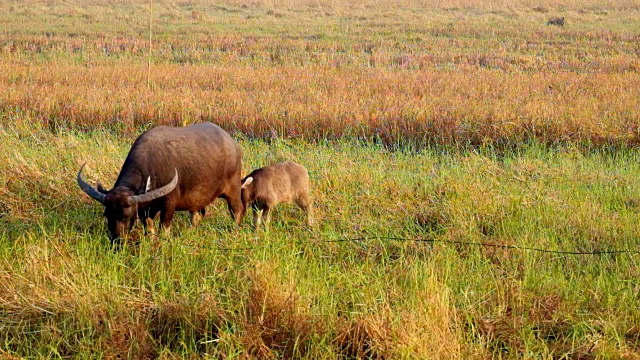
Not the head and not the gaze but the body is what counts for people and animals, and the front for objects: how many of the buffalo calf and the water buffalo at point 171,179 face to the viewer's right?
0

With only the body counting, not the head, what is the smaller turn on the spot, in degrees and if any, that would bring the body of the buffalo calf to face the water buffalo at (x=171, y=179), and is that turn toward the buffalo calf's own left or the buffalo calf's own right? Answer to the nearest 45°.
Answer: approximately 45° to the buffalo calf's own left

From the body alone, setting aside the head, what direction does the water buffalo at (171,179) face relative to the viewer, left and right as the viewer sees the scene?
facing the viewer and to the left of the viewer

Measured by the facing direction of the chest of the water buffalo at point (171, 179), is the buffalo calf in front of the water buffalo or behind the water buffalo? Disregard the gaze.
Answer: behind

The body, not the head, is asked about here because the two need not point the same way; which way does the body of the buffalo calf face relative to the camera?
to the viewer's left
